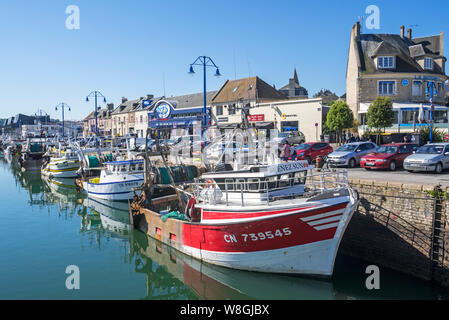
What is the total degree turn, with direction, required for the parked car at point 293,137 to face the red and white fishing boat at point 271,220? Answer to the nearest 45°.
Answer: approximately 45° to its left

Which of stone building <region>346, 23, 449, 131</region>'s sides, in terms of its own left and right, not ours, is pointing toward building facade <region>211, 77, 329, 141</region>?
right

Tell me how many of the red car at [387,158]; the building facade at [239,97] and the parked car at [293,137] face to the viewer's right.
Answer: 0

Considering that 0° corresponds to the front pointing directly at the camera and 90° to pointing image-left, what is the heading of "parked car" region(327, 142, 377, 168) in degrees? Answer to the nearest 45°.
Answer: approximately 45°

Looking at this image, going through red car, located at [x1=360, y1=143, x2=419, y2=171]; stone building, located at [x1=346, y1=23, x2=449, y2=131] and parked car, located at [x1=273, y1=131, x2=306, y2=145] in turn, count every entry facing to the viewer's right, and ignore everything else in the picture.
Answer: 0

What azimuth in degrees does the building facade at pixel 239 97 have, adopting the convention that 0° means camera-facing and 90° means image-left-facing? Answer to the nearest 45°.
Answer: approximately 45°

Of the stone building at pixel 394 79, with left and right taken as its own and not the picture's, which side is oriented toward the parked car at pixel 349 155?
front

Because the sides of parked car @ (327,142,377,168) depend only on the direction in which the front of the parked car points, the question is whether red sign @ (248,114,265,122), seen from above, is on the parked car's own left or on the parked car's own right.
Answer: on the parked car's own right

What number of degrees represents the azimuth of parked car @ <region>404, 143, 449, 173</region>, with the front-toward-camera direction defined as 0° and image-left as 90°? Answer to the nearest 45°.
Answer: approximately 45°

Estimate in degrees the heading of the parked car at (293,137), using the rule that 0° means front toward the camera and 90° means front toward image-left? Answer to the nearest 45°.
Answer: approximately 45°

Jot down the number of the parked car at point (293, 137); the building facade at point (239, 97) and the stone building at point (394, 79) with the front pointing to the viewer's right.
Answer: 0

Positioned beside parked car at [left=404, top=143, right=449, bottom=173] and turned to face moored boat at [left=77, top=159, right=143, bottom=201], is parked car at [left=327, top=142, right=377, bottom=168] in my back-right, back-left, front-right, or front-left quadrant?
front-right

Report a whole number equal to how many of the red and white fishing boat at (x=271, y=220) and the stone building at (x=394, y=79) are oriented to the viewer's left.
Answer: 0

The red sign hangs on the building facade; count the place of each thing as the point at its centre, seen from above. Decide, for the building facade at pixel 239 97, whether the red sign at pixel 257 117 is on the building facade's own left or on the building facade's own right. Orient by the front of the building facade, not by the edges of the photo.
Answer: on the building facade's own left
